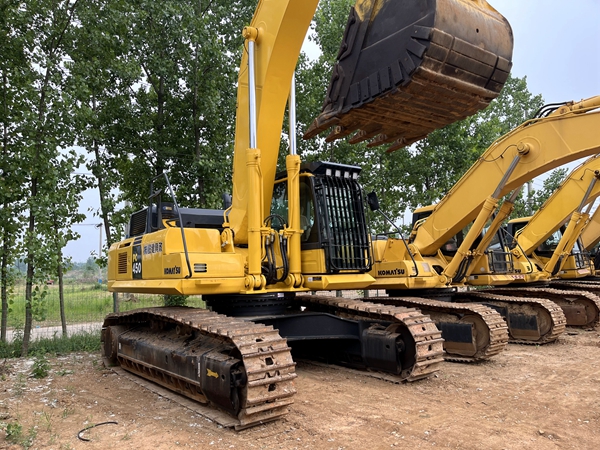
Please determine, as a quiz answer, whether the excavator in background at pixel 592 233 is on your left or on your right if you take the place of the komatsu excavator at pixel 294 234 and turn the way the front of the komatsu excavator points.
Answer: on your left

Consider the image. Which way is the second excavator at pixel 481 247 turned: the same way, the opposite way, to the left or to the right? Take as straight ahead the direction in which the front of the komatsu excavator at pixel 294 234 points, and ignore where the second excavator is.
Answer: the same way

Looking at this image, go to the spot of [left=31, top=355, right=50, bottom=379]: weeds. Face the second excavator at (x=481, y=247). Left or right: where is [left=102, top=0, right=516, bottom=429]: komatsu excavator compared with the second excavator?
right

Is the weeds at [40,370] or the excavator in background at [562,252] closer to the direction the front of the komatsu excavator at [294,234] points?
the excavator in background

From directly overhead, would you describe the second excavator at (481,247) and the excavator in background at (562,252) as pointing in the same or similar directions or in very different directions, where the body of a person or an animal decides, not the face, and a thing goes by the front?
same or similar directions

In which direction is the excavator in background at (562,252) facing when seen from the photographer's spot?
facing the viewer and to the right of the viewer

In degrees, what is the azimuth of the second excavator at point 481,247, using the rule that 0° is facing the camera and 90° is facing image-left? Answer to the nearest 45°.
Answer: approximately 315°

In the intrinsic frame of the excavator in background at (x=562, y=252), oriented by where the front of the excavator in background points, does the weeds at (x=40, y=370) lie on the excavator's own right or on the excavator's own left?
on the excavator's own right

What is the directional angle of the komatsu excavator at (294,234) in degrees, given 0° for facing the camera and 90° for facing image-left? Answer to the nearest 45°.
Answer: approximately 315°

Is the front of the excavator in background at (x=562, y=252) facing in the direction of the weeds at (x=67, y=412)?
no

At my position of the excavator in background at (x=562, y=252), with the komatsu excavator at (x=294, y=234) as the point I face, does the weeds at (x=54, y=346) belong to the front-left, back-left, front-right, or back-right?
front-right

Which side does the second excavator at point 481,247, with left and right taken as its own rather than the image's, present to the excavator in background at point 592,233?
left

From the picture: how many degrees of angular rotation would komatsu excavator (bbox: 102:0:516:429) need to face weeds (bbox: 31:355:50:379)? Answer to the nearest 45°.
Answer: approximately 135° to its right

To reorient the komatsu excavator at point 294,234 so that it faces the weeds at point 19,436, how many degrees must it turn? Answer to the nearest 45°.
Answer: approximately 90° to its right

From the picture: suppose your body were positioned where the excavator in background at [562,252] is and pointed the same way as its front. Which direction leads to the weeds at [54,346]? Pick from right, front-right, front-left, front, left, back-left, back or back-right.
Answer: right

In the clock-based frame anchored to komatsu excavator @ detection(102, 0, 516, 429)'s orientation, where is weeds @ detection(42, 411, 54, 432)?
The weeds is roughly at 4 o'clock from the komatsu excavator.

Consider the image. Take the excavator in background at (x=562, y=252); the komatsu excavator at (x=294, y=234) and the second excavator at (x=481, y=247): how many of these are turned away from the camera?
0

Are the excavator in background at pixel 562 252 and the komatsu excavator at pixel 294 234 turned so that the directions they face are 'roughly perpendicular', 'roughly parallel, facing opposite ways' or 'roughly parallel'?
roughly parallel
